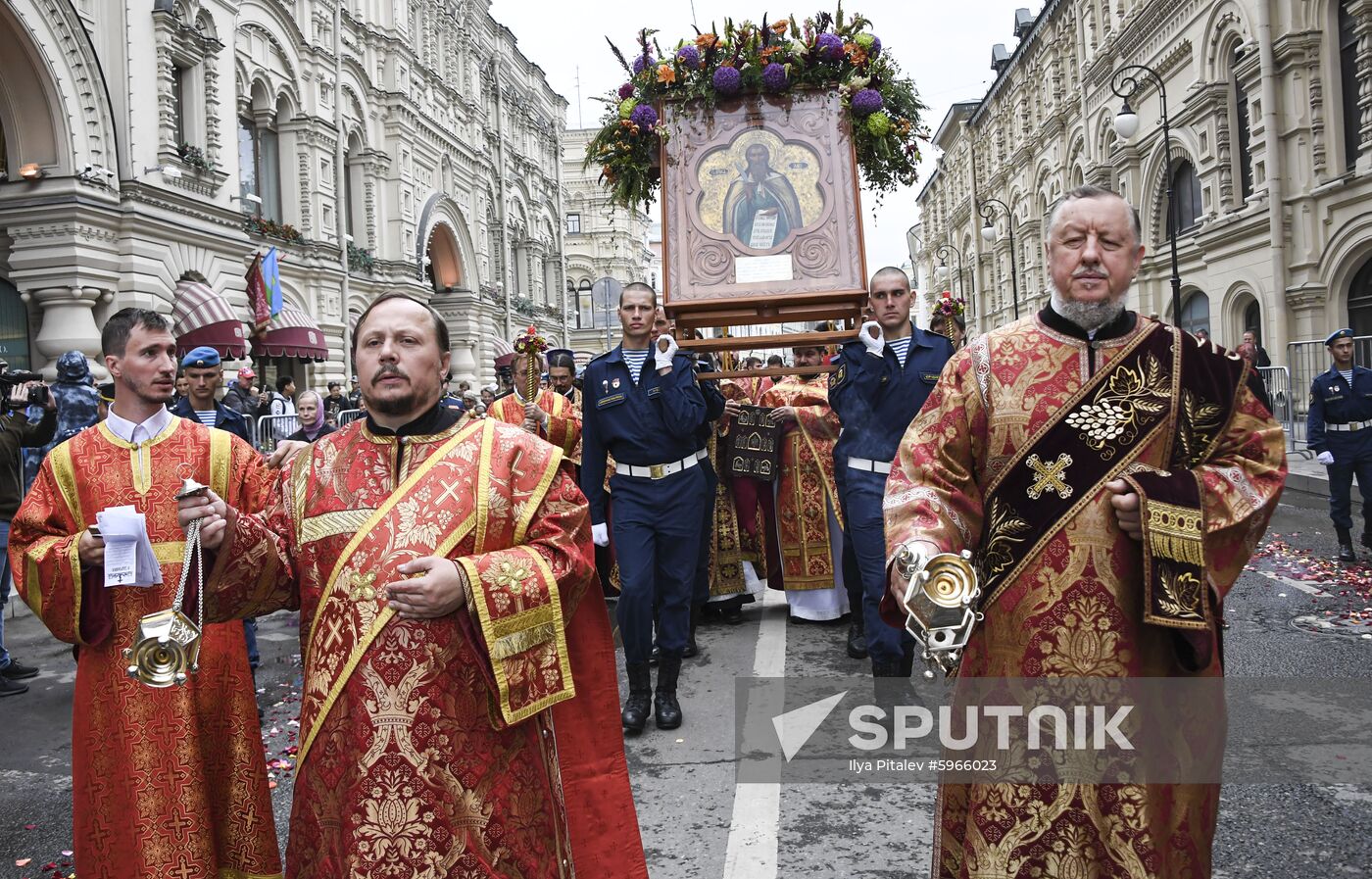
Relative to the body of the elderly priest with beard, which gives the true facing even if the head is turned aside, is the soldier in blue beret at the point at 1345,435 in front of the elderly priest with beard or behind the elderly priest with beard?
behind

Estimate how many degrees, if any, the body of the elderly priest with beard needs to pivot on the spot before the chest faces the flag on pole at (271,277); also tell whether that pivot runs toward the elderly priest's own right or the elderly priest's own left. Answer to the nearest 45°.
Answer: approximately 135° to the elderly priest's own right

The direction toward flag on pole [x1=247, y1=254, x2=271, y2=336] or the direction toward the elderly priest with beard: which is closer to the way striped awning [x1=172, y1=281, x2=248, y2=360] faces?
the elderly priest with beard

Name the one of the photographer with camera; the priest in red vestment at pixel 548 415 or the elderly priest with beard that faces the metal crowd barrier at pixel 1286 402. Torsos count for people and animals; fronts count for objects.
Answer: the photographer with camera

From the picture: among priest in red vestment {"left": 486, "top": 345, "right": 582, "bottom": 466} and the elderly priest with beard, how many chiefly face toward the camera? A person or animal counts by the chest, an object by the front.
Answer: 2

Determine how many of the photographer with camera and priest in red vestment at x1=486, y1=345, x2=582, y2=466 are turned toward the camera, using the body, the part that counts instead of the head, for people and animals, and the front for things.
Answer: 1

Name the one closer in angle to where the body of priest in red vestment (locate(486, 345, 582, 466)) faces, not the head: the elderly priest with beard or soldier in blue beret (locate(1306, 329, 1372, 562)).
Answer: the elderly priest with beard

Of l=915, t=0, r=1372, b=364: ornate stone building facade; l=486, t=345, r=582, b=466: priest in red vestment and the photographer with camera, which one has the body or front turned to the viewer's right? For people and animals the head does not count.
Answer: the photographer with camera

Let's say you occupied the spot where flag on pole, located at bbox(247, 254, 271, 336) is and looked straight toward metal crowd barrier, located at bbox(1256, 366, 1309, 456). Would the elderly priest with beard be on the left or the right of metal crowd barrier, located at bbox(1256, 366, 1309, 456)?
right

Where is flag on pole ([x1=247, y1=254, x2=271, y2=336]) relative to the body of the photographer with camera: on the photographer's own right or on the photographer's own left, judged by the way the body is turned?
on the photographer's own left

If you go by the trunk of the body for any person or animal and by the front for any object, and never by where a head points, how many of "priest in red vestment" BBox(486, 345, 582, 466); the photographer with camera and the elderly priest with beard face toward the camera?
2

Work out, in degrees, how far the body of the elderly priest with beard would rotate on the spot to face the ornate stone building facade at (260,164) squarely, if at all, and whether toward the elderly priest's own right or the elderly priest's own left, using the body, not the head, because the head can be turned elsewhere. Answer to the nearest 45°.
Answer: approximately 135° to the elderly priest's own right

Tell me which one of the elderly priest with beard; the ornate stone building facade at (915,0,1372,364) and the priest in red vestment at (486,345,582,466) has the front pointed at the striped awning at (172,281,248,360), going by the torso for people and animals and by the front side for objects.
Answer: the ornate stone building facade

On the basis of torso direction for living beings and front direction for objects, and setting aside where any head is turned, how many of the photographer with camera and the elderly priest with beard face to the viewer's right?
1

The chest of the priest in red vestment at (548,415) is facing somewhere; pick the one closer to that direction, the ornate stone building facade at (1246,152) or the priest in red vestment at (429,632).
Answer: the priest in red vestment
